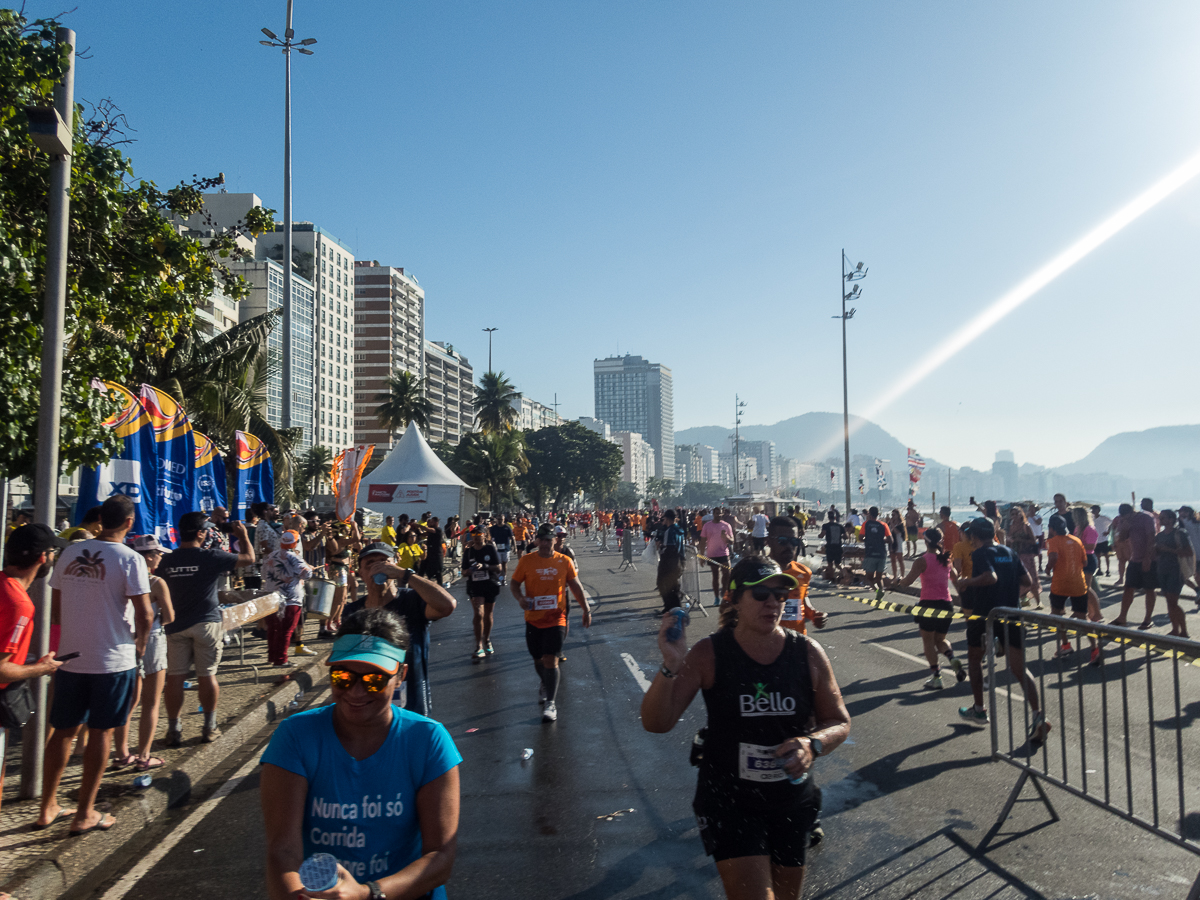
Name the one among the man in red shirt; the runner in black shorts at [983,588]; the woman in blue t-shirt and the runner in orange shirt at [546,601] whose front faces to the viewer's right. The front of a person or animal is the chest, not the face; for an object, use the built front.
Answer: the man in red shirt

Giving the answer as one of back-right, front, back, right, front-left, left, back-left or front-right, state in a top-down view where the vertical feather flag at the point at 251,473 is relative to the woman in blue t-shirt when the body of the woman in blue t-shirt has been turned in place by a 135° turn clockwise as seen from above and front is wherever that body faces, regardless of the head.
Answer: front-right

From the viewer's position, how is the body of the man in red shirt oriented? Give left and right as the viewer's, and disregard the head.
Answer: facing to the right of the viewer

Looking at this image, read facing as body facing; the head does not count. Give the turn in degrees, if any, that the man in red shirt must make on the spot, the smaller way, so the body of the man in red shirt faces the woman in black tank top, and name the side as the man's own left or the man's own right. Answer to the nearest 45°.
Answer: approximately 45° to the man's own right

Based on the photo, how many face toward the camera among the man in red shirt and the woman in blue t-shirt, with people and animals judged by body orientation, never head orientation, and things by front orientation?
1

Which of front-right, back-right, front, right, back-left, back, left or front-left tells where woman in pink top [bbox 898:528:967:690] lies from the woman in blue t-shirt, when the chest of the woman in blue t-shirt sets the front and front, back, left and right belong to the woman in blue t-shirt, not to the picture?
back-left

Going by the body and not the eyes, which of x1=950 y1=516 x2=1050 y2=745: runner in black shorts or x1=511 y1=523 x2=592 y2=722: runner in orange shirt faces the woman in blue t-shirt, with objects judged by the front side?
the runner in orange shirt

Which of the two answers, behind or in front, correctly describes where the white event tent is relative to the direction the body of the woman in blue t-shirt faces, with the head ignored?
behind

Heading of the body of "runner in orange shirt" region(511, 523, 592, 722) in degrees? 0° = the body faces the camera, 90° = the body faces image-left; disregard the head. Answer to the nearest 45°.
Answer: approximately 0°
